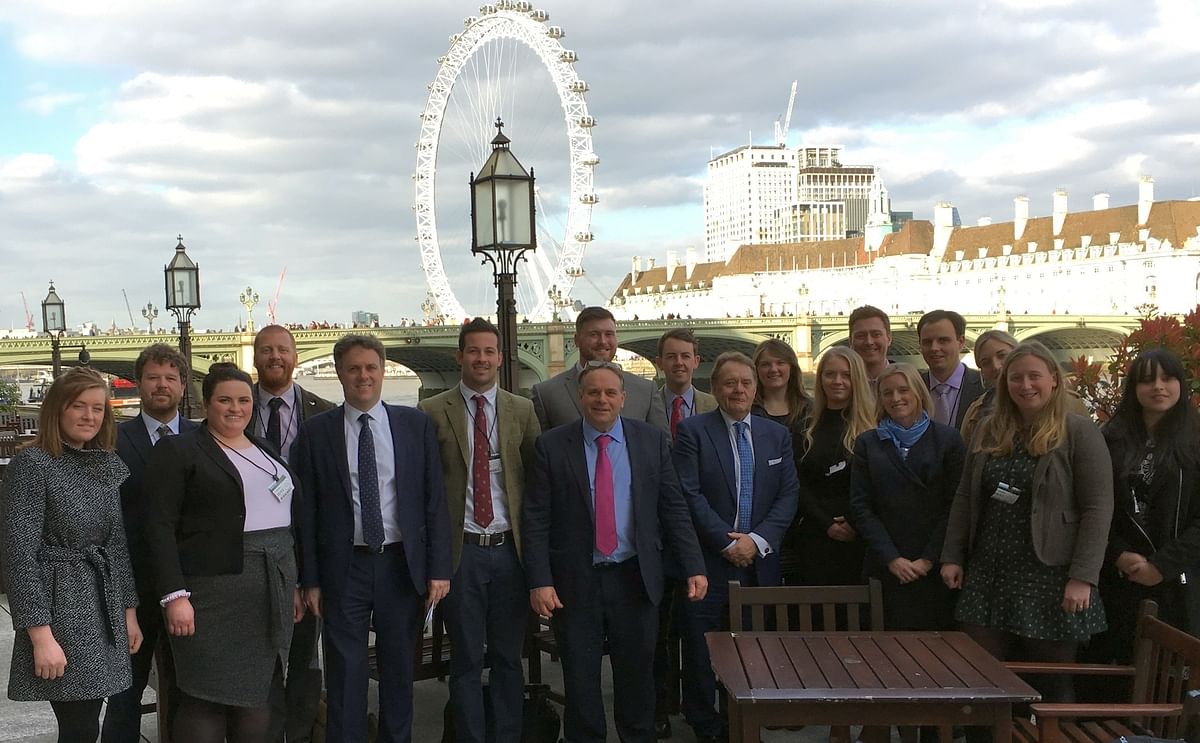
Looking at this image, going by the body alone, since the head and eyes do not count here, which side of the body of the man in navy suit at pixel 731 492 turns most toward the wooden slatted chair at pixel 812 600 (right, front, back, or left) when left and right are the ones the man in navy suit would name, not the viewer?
front

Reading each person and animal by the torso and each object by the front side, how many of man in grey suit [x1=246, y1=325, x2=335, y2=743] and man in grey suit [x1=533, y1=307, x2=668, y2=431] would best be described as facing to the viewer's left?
0

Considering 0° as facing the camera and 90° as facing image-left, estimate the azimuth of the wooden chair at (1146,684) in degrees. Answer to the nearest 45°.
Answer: approximately 90°

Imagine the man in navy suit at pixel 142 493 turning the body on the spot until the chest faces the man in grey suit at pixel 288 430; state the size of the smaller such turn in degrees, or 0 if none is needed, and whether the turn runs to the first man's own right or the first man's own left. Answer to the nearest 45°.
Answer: approximately 135° to the first man's own left

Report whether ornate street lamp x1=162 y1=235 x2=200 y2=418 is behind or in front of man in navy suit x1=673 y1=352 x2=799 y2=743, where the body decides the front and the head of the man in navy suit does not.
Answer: behind

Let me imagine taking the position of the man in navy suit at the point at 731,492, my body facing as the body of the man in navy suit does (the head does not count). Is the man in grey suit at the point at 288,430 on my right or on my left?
on my right

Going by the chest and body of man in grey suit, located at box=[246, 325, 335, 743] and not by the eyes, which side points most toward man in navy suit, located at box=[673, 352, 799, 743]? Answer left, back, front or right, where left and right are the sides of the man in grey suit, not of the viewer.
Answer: left

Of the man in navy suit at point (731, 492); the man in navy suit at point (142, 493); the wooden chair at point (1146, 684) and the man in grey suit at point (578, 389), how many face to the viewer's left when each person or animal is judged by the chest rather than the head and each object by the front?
1

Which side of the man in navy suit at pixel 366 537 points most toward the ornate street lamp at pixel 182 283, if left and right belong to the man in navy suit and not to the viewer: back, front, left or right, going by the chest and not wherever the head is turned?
back
